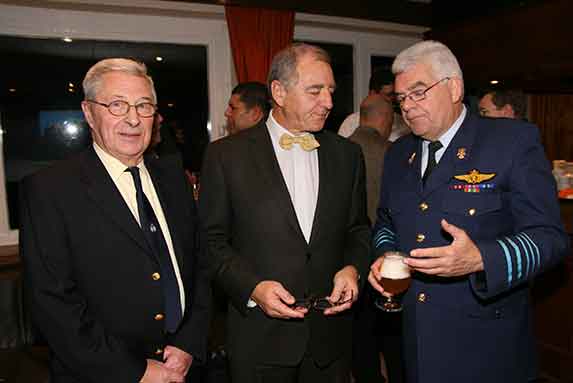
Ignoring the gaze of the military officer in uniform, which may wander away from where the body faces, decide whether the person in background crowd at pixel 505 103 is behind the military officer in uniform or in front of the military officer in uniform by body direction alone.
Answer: behind

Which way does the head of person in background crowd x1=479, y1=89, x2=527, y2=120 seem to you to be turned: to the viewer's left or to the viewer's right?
to the viewer's left
